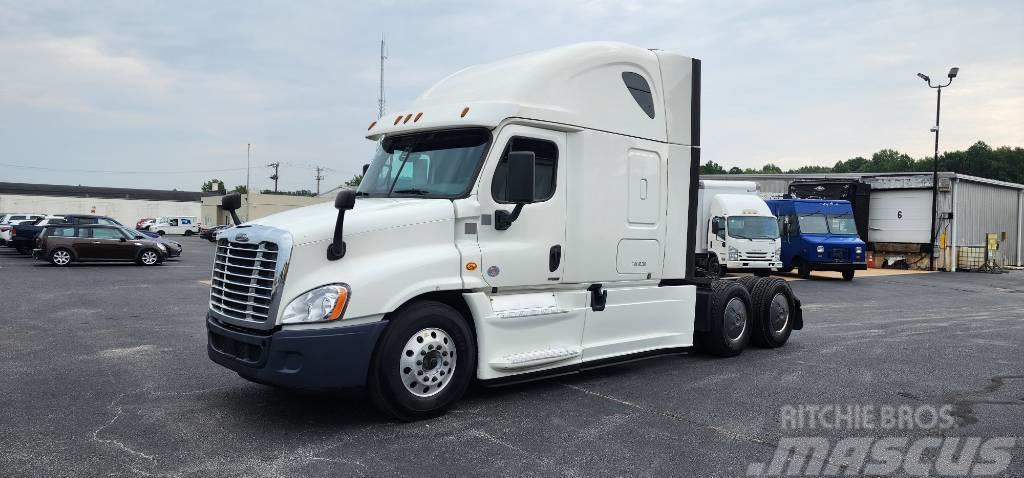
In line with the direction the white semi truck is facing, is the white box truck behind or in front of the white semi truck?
behind

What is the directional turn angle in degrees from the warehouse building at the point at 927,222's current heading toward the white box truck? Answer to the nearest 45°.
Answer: approximately 45° to its right

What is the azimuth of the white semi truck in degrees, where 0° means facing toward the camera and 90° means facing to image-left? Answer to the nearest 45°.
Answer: approximately 45°

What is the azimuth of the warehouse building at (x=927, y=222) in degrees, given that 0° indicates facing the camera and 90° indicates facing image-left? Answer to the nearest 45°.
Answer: approximately 0°

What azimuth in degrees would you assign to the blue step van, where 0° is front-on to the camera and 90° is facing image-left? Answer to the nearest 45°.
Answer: approximately 315°

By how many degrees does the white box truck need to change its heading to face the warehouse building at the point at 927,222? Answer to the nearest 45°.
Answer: approximately 90° to its left

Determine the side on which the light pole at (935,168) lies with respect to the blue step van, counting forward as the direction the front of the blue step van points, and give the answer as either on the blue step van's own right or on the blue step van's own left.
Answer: on the blue step van's own left
